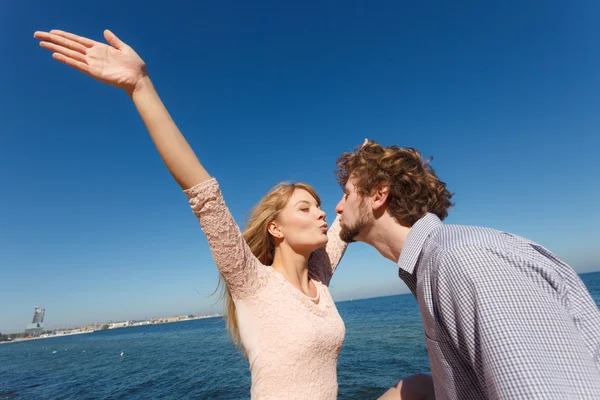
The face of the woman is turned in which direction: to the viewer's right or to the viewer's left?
to the viewer's right

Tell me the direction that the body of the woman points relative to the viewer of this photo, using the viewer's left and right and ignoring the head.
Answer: facing the viewer and to the right of the viewer

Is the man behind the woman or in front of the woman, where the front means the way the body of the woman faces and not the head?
in front

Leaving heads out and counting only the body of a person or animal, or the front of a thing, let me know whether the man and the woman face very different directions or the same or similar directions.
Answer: very different directions

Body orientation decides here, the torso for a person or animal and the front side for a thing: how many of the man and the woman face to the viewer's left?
1

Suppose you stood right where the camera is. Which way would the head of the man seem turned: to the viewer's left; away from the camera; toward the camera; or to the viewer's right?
to the viewer's left

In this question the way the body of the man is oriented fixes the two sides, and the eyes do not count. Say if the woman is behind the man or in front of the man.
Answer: in front

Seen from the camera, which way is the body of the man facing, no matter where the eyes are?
to the viewer's left
